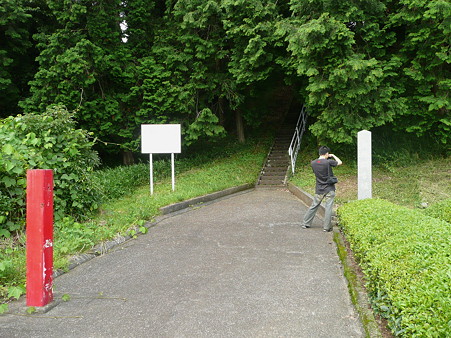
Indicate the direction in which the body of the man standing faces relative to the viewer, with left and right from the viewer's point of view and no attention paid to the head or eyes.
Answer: facing away from the viewer and to the right of the viewer

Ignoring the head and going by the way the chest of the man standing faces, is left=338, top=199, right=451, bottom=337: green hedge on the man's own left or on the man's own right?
on the man's own right

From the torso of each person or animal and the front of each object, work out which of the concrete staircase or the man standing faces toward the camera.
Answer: the concrete staircase

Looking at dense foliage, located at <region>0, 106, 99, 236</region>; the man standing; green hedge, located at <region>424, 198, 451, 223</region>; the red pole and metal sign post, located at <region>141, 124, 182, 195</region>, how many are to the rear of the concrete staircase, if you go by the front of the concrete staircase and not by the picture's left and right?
0

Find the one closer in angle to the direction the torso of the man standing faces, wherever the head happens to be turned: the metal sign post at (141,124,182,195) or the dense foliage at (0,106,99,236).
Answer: the metal sign post

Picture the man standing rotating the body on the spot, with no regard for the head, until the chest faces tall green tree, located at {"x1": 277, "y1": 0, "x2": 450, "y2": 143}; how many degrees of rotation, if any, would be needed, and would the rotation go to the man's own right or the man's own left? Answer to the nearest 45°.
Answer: approximately 45° to the man's own left

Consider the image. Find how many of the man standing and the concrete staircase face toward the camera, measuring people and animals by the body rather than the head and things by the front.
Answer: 1

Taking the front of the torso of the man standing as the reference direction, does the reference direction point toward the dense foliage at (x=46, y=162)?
no

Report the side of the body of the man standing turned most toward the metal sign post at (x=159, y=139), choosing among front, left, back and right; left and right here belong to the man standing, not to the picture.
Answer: left

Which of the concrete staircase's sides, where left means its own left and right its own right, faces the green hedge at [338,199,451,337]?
front

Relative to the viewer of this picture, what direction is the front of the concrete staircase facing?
facing the viewer
